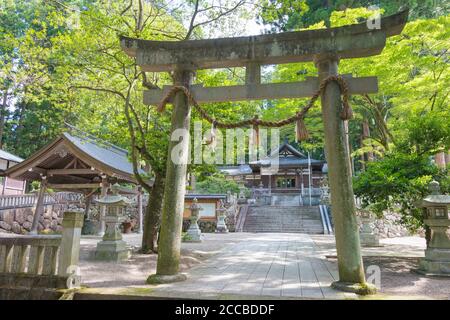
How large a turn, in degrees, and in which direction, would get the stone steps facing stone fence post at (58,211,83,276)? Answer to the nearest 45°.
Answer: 0° — it already faces it

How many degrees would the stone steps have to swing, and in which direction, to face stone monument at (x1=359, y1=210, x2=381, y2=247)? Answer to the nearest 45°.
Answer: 0° — it already faces it

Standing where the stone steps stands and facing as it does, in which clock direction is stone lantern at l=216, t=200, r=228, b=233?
The stone lantern is roughly at 2 o'clock from the stone steps.

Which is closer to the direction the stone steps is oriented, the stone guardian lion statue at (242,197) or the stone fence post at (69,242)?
the stone fence post

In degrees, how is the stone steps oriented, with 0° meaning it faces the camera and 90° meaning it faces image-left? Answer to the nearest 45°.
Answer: approximately 0°

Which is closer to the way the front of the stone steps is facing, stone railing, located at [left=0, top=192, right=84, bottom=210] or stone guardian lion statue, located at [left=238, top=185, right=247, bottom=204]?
the stone railing

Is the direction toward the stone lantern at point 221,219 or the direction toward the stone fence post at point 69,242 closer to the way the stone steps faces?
the stone fence post

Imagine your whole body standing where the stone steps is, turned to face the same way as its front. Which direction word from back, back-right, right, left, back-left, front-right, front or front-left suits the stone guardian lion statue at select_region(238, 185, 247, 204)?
back-right

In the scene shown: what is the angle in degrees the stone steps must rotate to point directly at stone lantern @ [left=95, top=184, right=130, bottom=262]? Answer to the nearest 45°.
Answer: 0° — it already faces it

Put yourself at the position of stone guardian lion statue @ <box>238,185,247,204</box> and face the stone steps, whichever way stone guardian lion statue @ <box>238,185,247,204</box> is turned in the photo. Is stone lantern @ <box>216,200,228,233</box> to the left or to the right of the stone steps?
right

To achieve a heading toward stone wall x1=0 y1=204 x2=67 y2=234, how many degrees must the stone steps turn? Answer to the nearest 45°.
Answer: approximately 45° to its right

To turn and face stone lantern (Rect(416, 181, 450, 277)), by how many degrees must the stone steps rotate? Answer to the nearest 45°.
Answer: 0° — it already faces it
